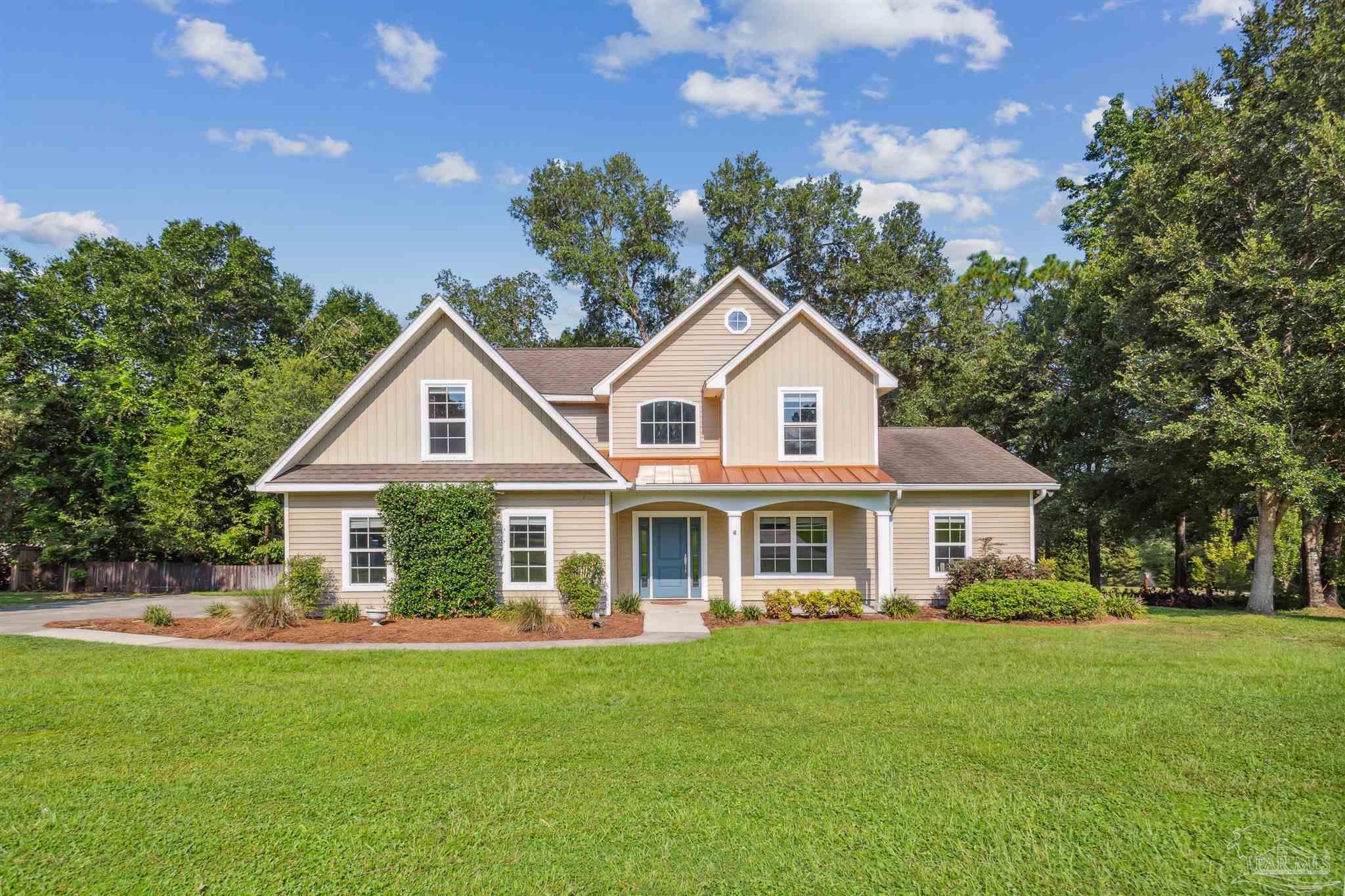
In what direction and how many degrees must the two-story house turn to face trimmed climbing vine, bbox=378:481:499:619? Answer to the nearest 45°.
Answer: approximately 45° to its right

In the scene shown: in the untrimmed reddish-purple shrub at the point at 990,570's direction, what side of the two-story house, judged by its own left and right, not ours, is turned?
left

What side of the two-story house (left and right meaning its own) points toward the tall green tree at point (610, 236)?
back

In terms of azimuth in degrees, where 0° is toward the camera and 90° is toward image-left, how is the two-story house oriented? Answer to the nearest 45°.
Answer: approximately 0°

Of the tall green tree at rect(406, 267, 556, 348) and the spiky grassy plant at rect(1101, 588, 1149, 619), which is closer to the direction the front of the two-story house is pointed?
the spiky grassy plant
